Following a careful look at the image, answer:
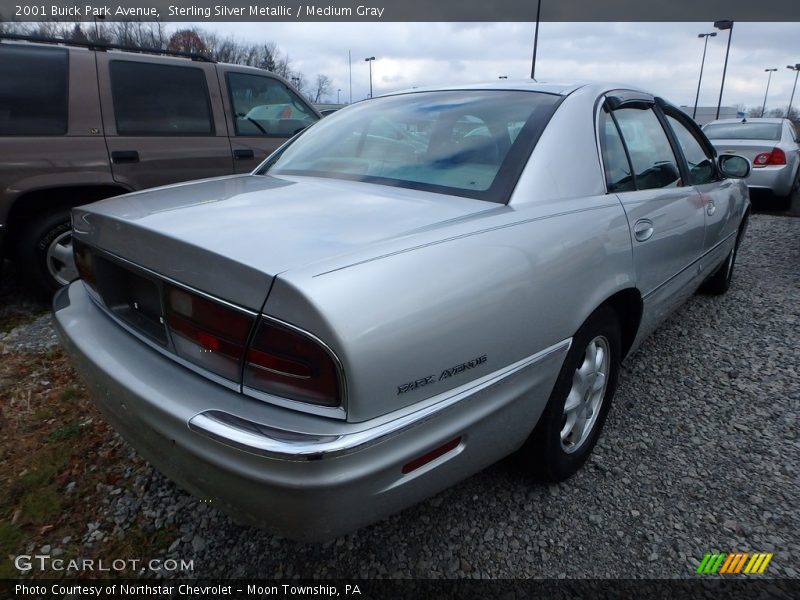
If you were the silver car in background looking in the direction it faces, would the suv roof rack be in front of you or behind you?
behind

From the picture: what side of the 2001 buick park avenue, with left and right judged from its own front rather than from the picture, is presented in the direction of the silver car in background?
front

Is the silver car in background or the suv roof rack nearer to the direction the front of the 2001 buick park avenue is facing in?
the silver car in background

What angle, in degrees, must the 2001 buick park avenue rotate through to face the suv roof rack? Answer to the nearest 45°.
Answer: approximately 90° to its left

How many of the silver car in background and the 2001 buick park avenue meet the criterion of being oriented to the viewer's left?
0

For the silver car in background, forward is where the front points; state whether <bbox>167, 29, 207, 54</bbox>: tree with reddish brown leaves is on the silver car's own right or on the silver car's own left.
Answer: on the silver car's own left

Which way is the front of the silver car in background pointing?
away from the camera

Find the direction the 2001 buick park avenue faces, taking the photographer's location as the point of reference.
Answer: facing away from the viewer and to the right of the viewer

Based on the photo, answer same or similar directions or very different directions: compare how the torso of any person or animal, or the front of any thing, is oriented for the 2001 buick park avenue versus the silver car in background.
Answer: same or similar directions
